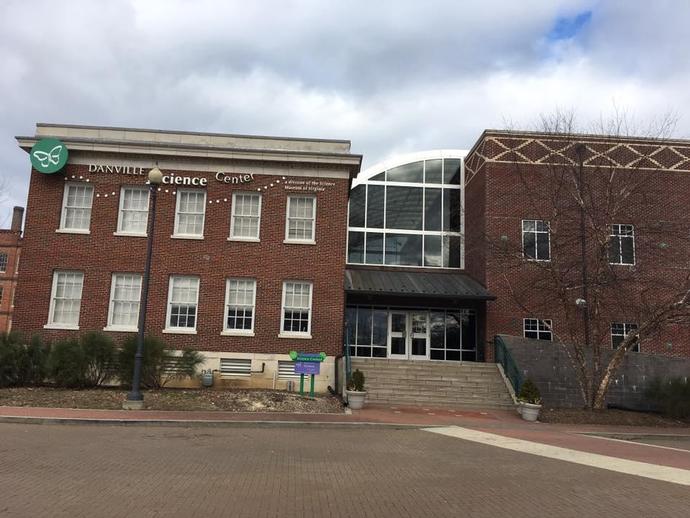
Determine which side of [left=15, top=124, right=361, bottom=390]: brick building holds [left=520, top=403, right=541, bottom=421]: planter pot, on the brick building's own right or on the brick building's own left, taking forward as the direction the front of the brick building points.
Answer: on the brick building's own left

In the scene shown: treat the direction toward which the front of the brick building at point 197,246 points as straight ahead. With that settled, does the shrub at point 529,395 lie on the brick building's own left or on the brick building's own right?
on the brick building's own left

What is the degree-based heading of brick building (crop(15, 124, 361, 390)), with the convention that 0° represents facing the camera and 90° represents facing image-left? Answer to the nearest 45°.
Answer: approximately 0°

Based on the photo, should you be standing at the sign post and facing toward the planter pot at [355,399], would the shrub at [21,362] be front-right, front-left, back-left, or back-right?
back-right

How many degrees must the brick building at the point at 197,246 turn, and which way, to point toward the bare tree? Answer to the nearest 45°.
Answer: approximately 90° to its left
